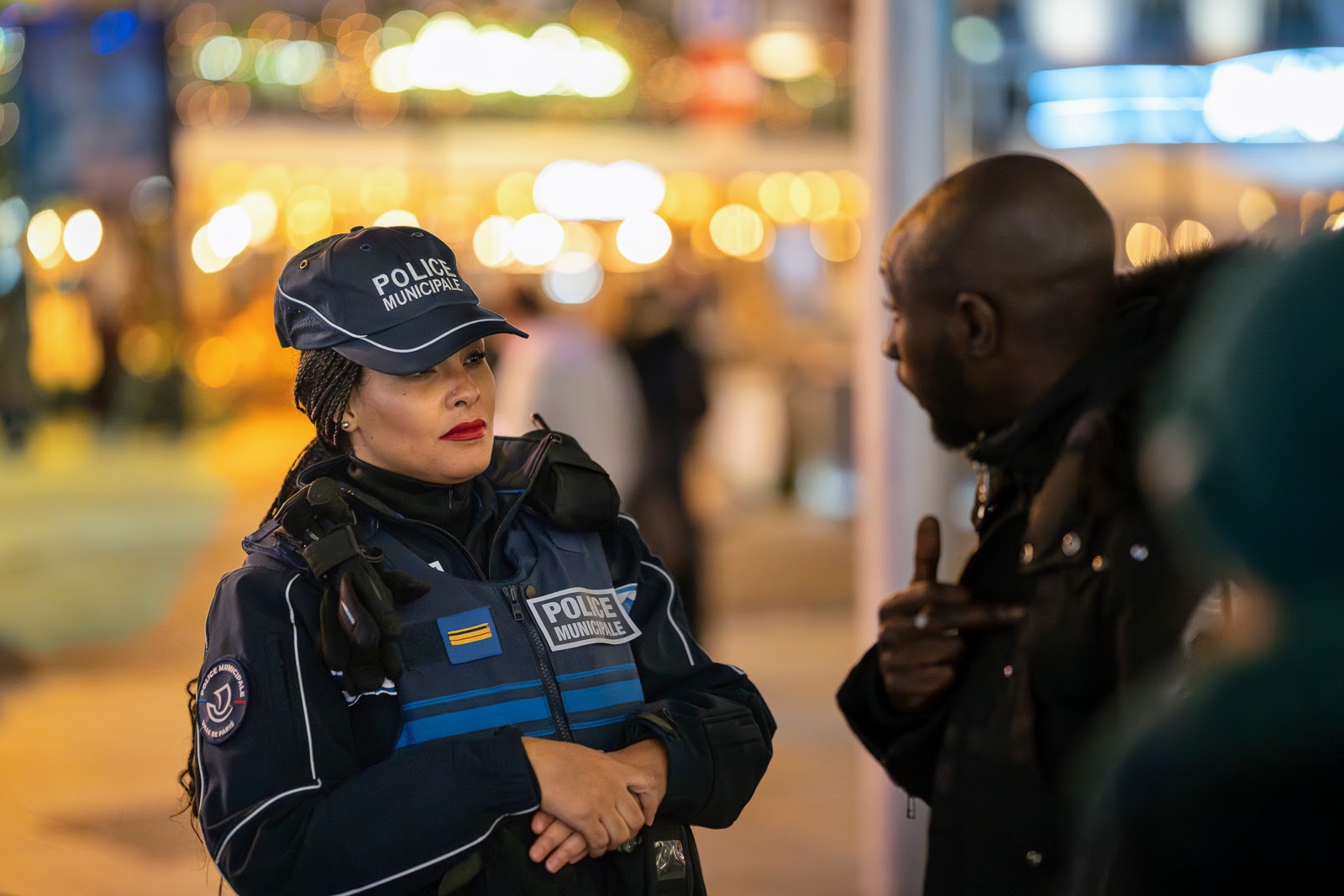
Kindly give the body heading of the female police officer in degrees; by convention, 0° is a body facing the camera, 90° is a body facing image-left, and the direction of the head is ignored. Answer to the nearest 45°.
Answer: approximately 315°

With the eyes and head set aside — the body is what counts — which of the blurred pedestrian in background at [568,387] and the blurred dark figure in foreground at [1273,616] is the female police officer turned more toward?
the blurred dark figure in foreground

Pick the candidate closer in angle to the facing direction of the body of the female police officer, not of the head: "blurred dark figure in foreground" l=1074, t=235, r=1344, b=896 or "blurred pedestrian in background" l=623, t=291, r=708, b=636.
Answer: the blurred dark figure in foreground

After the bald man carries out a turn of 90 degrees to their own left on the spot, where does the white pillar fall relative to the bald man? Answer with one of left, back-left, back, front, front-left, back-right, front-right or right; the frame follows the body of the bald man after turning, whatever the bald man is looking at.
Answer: back

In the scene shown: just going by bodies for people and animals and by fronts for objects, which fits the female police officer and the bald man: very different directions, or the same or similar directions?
very different directions

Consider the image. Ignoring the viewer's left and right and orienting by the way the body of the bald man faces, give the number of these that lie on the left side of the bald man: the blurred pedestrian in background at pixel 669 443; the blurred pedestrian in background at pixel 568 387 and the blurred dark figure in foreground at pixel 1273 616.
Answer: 1

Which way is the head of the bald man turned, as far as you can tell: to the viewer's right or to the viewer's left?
to the viewer's left

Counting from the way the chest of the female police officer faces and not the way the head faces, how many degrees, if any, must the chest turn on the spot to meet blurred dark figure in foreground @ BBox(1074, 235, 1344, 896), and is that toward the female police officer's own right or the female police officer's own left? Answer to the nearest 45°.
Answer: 0° — they already face them

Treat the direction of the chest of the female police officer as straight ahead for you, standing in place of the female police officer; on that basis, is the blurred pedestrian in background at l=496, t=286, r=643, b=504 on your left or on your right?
on your left

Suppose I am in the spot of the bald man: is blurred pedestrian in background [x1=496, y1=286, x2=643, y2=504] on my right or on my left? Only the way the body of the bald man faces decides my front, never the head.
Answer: on my right

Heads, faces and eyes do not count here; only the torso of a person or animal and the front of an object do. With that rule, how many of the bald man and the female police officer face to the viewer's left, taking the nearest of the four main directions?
1

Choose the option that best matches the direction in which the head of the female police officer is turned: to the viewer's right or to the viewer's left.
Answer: to the viewer's right

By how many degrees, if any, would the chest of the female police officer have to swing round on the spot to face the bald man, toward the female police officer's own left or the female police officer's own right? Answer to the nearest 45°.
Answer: approximately 45° to the female police officer's own left

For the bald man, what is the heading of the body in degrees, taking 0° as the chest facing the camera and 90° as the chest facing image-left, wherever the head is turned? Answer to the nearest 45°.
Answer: approximately 90°

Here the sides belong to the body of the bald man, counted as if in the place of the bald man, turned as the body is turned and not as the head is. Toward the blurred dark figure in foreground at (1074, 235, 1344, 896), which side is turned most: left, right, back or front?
left

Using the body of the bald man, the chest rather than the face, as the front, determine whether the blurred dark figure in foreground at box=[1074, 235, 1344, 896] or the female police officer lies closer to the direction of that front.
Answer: the female police officer

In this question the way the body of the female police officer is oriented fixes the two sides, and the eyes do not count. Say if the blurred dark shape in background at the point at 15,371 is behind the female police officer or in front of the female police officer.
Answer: behind
